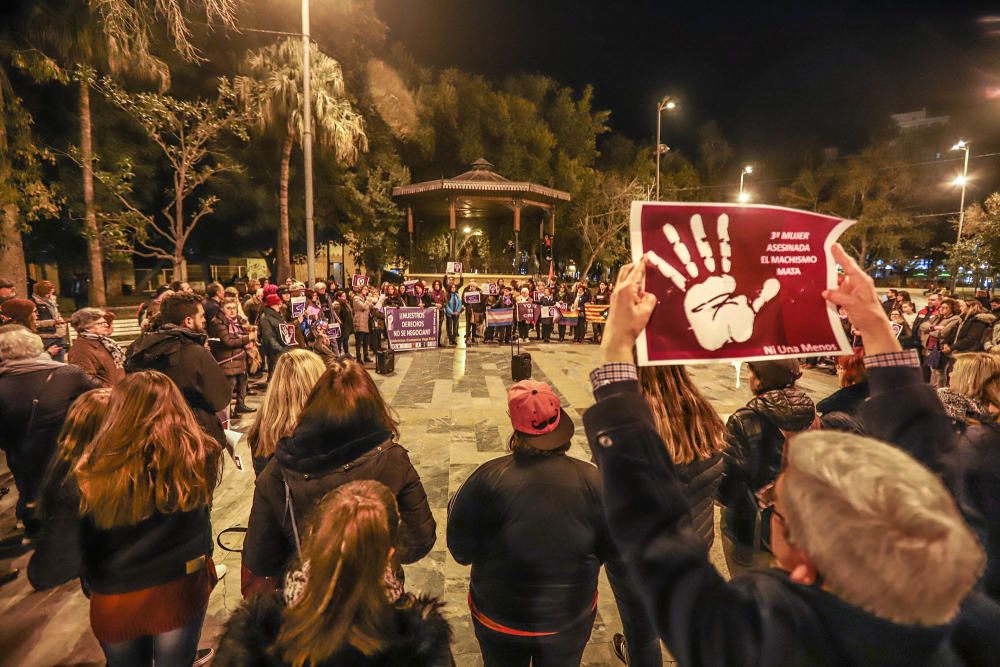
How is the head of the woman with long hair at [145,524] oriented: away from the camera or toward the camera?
away from the camera

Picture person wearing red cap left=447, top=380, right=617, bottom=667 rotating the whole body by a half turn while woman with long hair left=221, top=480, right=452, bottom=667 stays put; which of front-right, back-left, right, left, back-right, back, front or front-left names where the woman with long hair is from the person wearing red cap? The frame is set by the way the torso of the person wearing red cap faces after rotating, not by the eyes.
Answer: front-right

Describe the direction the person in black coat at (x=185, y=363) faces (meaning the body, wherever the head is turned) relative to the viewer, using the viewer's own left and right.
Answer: facing away from the viewer and to the right of the viewer

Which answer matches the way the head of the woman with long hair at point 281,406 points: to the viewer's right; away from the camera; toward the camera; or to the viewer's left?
away from the camera

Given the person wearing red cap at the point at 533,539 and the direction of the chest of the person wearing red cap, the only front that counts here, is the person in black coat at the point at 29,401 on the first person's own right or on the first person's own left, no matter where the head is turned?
on the first person's own left

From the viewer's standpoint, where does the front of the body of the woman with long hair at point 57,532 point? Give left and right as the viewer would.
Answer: facing away from the viewer and to the right of the viewer

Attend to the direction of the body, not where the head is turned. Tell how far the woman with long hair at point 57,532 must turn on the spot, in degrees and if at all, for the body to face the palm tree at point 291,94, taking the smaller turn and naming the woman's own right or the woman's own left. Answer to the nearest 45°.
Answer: approximately 45° to the woman's own left

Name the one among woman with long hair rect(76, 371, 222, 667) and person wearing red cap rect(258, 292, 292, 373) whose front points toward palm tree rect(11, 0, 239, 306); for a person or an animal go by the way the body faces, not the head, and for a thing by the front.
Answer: the woman with long hair

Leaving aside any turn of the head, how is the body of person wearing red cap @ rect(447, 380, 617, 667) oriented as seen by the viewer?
away from the camera

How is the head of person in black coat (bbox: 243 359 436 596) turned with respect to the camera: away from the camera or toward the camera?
away from the camera

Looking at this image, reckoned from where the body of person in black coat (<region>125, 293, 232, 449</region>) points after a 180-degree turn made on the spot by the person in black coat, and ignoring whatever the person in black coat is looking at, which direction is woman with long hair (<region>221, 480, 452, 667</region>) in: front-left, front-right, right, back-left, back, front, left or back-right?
front-left

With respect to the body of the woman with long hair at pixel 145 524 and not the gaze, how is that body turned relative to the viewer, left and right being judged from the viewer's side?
facing away from the viewer

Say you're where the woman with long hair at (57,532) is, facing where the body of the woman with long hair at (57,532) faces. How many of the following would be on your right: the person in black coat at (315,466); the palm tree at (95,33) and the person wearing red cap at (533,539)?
2

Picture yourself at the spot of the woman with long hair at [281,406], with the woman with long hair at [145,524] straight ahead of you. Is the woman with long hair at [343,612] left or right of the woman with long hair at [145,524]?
left
